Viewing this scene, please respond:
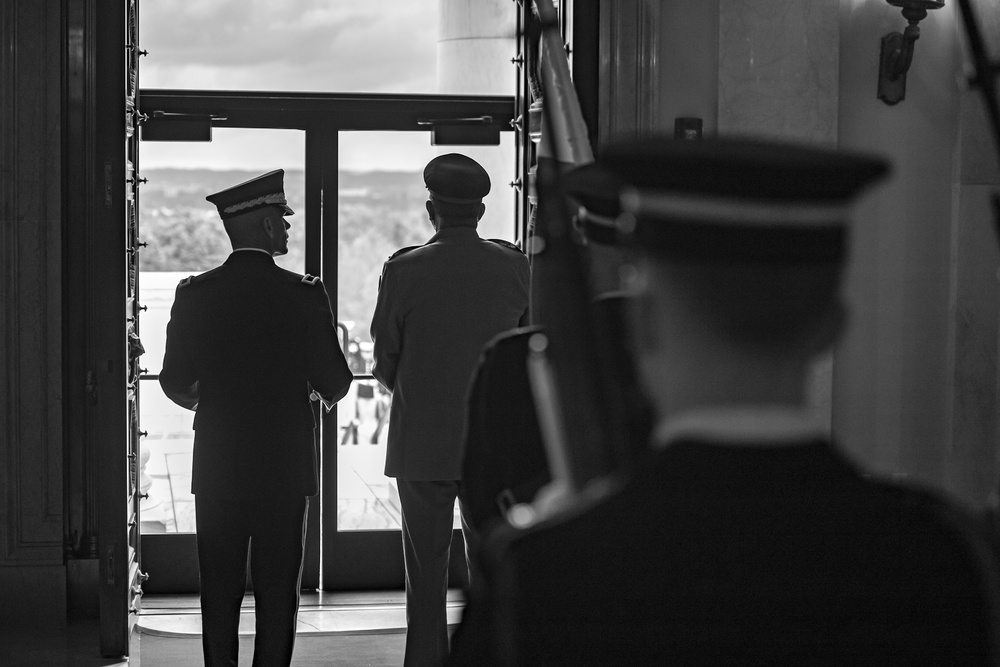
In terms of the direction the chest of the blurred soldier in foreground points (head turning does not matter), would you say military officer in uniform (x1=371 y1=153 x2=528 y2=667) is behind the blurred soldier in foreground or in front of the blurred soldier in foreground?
in front

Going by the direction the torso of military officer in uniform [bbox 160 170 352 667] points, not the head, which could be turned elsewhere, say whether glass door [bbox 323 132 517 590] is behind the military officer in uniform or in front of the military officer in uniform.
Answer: in front

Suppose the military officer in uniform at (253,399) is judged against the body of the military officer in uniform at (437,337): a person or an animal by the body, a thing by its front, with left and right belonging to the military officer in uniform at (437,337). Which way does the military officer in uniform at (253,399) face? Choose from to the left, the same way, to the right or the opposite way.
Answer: the same way

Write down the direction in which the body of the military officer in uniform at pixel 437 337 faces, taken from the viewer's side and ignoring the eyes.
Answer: away from the camera

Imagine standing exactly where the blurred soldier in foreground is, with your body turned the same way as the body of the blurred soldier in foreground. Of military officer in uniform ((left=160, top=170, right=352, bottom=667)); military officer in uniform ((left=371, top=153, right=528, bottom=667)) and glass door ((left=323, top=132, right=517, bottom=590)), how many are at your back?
0

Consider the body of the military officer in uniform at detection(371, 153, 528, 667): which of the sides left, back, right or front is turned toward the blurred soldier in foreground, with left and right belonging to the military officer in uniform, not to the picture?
back

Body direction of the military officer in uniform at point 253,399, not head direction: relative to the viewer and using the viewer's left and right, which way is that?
facing away from the viewer

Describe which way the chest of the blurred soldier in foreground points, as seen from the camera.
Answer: away from the camera

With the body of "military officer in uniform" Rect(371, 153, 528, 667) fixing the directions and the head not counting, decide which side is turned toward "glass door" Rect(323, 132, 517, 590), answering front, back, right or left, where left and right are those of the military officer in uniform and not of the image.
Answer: front

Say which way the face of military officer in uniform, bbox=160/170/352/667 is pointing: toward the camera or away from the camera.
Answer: away from the camera

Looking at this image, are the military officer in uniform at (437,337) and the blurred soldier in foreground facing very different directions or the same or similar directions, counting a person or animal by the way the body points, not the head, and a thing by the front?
same or similar directions

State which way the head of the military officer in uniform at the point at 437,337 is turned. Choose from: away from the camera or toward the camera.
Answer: away from the camera
